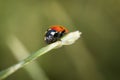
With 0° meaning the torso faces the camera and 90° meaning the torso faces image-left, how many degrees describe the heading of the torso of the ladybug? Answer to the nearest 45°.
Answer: approximately 45°
